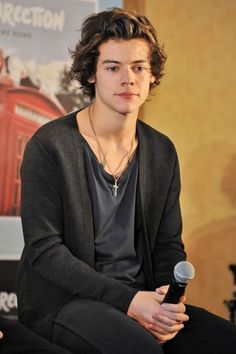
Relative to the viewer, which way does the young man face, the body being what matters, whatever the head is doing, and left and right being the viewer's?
facing the viewer and to the right of the viewer

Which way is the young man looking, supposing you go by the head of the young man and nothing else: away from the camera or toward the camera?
toward the camera
